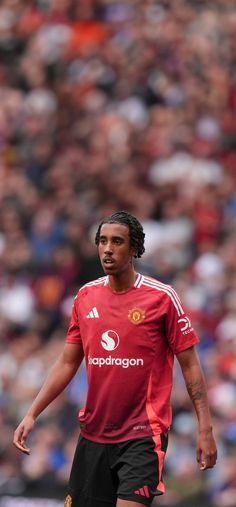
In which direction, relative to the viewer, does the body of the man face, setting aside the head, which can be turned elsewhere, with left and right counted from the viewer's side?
facing the viewer and to the left of the viewer

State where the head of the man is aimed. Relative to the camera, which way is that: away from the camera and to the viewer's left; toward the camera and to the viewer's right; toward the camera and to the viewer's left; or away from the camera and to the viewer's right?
toward the camera and to the viewer's left
